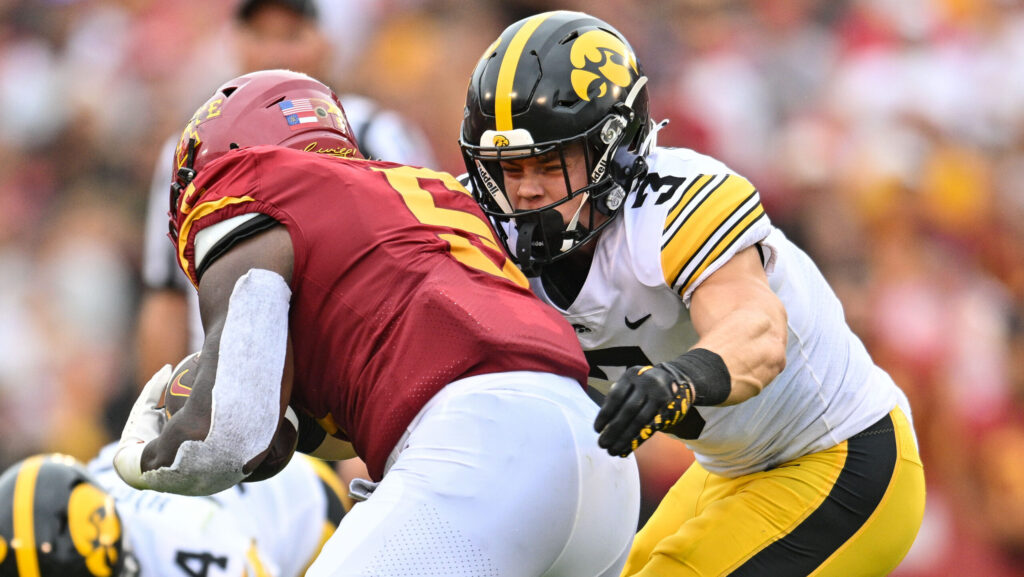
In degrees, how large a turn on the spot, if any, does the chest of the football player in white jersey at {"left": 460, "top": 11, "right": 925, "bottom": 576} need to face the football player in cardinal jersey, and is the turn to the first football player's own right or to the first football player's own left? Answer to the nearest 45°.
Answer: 0° — they already face them

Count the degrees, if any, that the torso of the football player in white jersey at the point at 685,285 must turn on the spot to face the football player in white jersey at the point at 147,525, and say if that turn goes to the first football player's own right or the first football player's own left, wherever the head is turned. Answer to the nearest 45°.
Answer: approximately 45° to the first football player's own right

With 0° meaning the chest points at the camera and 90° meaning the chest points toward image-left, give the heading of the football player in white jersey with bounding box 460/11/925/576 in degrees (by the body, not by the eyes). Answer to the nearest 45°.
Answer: approximately 45°

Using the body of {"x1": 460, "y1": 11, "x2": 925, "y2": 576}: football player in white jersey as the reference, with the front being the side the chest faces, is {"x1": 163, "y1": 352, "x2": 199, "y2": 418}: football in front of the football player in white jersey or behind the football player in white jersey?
in front

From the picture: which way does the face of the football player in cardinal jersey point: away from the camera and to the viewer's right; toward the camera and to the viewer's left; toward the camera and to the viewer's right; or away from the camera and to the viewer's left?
away from the camera and to the viewer's left

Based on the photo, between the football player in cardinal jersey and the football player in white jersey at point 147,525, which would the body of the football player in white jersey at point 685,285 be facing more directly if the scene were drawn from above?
the football player in cardinal jersey
